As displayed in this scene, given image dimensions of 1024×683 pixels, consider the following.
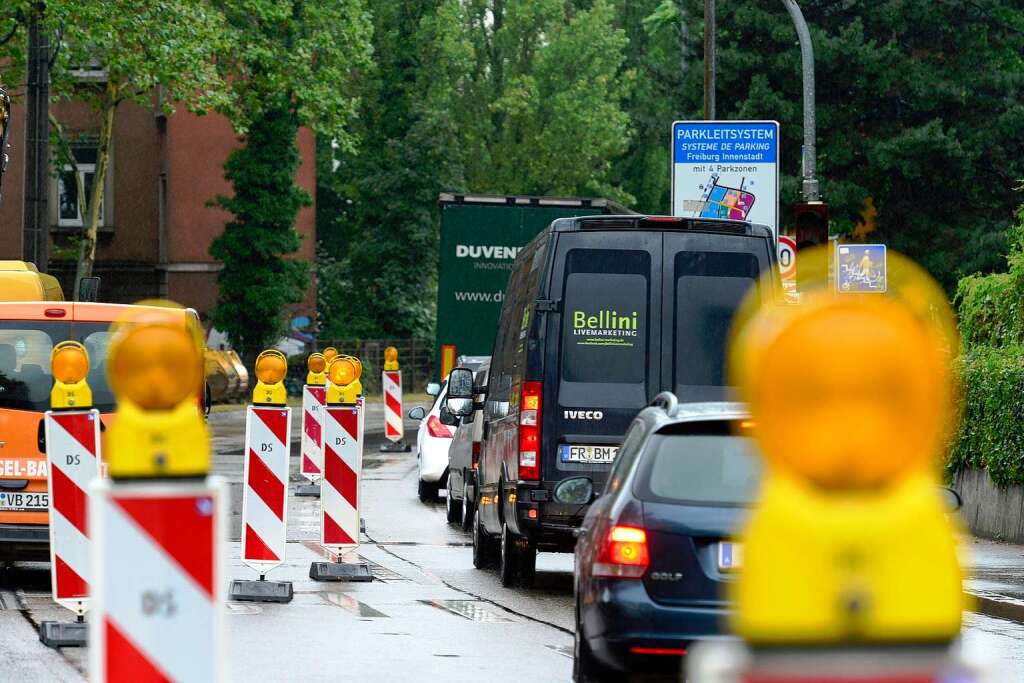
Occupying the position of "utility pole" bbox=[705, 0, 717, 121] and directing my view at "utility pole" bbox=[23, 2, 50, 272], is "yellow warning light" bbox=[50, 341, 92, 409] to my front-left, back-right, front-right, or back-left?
front-left

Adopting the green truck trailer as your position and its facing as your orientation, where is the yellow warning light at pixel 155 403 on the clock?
The yellow warning light is roughly at 6 o'clock from the green truck trailer.

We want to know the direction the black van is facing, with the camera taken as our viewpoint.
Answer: facing away from the viewer

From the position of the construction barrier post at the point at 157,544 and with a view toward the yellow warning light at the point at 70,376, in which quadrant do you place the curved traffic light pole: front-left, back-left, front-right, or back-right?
front-right

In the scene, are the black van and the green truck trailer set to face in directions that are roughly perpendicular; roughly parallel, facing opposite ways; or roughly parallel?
roughly parallel

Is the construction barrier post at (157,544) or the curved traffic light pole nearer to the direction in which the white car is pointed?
the curved traffic light pole

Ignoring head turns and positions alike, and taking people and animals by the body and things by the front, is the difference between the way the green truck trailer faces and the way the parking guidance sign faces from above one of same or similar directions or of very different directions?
very different directions

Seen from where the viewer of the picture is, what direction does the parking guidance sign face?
facing the viewer

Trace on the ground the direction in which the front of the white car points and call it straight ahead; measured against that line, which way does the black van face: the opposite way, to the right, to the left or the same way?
the same way

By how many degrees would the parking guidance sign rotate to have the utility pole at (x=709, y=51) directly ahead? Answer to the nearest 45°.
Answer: approximately 180°

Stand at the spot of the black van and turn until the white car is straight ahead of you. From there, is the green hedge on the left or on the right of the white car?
right

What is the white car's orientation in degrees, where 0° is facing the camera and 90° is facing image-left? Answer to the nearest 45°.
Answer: approximately 180°

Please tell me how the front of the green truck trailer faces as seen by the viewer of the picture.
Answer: facing away from the viewer

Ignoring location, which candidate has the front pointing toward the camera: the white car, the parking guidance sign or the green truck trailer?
the parking guidance sign

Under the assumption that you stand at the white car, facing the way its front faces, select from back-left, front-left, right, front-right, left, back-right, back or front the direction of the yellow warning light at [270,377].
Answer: back

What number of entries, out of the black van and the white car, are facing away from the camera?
2

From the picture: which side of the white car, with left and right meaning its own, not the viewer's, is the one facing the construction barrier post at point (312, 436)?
left

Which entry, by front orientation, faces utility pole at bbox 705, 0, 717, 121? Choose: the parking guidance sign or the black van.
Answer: the black van
